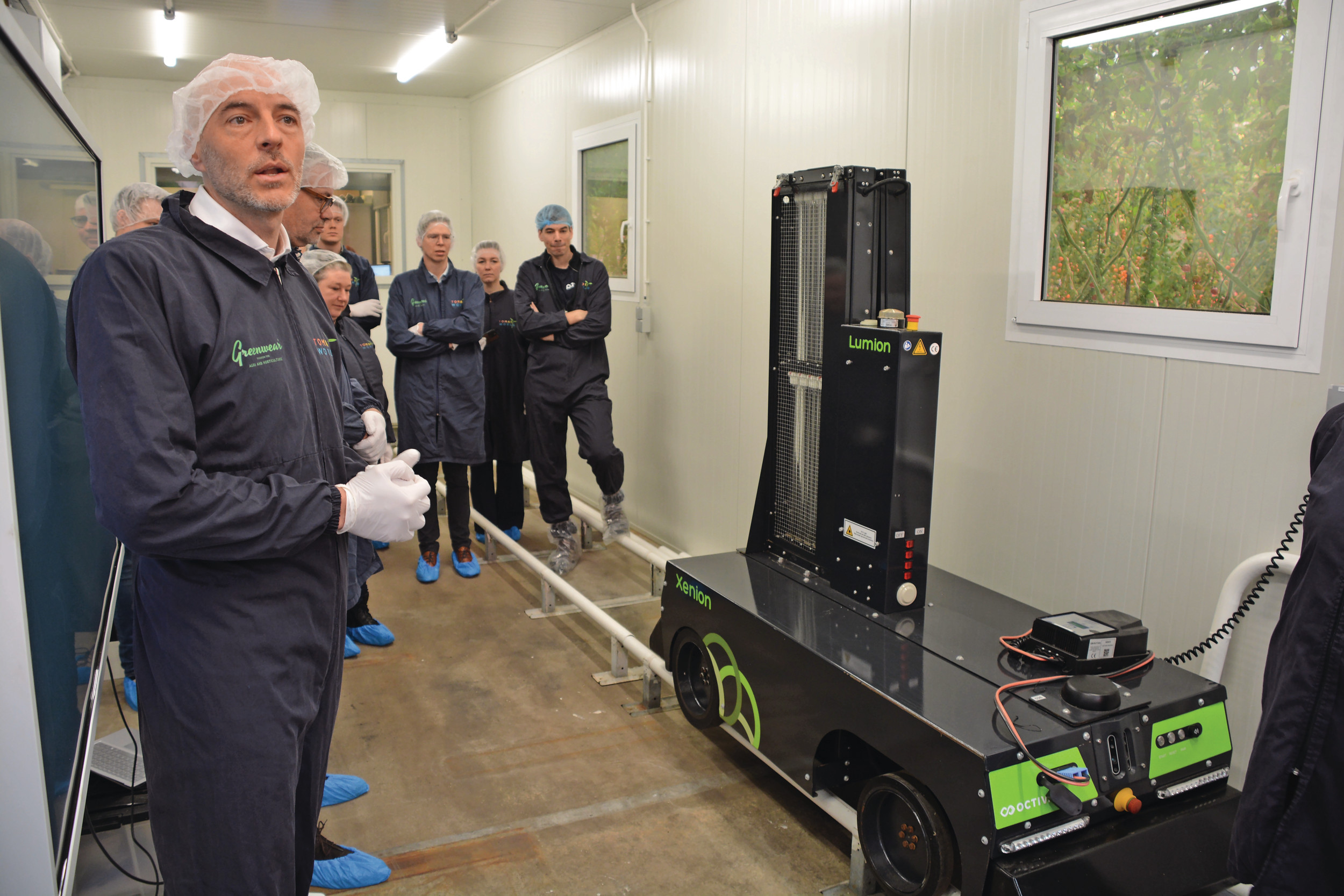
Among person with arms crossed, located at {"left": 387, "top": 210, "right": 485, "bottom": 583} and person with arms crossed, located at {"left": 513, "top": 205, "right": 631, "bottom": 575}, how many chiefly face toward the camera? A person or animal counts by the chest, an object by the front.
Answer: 2

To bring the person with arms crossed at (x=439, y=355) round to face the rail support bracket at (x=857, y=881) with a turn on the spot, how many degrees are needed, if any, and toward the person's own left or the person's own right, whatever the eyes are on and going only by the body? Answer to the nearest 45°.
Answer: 0° — they already face it

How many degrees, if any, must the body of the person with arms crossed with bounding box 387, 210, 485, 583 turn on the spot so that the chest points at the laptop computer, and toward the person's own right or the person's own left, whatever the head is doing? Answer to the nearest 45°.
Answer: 0° — they already face it

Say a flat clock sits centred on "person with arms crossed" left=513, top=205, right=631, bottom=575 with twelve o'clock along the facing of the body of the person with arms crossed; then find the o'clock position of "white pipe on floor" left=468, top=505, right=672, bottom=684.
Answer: The white pipe on floor is roughly at 12 o'clock from the person with arms crossed.

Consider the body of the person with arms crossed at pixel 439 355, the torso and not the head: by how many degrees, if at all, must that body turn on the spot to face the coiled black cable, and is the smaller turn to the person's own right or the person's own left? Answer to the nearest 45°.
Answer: approximately 45° to the person's own left

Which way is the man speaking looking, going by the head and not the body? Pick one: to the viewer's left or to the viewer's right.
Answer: to the viewer's right

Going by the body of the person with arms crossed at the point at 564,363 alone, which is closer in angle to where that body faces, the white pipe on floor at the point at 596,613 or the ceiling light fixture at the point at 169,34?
the white pipe on floor

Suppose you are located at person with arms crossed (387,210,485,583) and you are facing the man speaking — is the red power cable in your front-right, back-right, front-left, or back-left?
front-left

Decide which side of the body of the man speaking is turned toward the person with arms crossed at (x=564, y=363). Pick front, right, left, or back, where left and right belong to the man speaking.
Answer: left

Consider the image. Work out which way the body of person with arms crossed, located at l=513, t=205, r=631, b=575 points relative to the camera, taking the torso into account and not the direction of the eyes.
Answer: toward the camera
